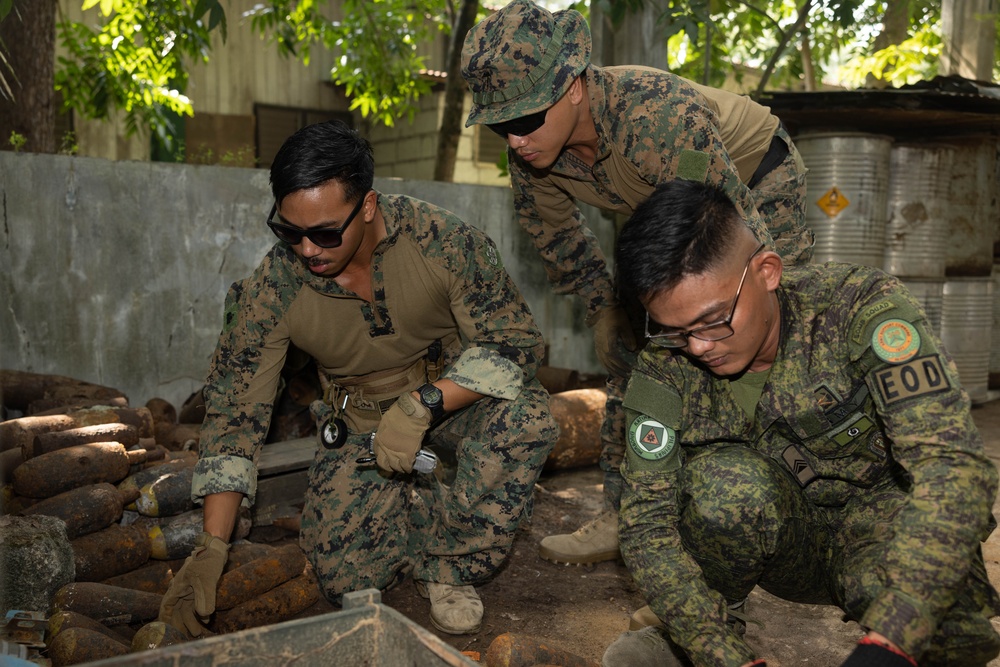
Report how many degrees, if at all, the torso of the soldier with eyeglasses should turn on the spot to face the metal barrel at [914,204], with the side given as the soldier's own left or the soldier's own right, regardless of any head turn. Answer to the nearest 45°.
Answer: approximately 135° to the soldier's own right

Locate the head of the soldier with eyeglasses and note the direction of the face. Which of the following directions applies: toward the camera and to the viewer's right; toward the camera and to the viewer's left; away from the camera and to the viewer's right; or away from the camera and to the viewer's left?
toward the camera and to the viewer's left

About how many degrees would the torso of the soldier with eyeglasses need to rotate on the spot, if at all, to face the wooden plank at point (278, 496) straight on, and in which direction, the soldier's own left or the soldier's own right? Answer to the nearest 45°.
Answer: approximately 90° to the soldier's own right

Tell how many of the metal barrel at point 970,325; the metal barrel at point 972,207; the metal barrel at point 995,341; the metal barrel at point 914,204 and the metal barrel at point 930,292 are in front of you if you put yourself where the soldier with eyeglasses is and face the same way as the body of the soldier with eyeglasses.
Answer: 0

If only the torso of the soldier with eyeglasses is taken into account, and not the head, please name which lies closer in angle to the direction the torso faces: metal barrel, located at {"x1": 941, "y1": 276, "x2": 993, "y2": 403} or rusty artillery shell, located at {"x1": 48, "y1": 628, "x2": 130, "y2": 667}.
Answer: the rusty artillery shell

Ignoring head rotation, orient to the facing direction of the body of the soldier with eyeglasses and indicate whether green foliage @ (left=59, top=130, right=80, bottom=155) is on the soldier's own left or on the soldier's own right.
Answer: on the soldier's own right

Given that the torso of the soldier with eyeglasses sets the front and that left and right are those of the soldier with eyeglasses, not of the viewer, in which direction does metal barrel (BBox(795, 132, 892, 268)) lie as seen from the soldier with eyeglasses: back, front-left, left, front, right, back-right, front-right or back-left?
back-right

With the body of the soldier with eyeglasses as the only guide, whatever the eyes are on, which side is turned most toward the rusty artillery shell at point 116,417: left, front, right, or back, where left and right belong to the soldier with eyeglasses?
right

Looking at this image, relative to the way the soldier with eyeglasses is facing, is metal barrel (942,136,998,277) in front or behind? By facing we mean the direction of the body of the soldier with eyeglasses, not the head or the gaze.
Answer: behind

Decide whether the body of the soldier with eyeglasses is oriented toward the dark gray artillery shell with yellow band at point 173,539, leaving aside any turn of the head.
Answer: no

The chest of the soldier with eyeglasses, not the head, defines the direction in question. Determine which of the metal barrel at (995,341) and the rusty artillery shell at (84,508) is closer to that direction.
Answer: the rusty artillery shell

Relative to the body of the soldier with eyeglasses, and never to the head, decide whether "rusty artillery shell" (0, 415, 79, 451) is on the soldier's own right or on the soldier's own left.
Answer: on the soldier's own right
